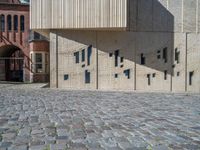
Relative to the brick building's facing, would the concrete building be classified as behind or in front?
in front

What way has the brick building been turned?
toward the camera
